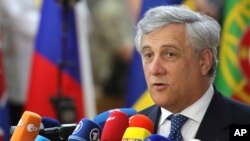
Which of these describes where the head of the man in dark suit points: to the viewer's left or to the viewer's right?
to the viewer's left

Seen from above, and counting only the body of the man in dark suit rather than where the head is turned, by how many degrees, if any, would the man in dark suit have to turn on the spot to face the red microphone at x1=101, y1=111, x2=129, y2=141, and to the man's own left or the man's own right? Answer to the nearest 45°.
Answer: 0° — they already face it

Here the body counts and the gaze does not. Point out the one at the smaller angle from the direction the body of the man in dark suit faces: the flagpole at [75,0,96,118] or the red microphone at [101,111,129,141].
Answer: the red microphone

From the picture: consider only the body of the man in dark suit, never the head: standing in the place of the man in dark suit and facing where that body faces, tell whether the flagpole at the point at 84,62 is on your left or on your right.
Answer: on your right

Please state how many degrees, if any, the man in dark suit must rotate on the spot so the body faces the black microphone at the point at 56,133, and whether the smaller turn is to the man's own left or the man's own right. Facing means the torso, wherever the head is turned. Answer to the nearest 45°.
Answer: approximately 45° to the man's own right

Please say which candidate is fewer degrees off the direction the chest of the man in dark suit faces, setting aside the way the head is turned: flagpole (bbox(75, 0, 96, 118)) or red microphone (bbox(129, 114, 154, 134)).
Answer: the red microphone

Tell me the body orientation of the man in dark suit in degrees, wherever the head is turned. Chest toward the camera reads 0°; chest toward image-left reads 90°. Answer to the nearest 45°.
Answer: approximately 45°

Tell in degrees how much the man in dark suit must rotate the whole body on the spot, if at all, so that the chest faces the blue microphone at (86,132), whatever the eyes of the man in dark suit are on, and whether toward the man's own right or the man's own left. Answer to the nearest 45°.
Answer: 0° — they already face it
